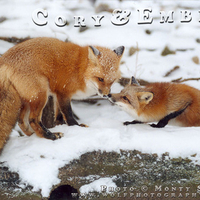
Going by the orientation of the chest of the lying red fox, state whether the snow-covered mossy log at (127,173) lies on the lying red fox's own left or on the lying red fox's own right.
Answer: on the lying red fox's own left

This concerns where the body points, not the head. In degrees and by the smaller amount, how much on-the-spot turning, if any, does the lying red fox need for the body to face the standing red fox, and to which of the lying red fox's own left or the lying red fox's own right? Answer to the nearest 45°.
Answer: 0° — it already faces it

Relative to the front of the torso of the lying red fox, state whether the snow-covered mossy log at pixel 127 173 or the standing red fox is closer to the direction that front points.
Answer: the standing red fox

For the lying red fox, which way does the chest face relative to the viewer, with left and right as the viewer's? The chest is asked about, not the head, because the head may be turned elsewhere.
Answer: facing to the left of the viewer
